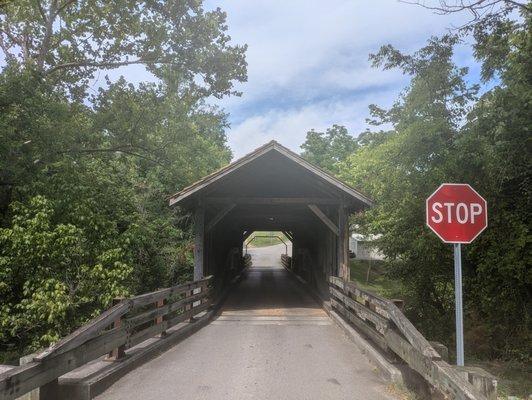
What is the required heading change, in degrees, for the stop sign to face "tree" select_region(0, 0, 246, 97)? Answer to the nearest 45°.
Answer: approximately 135° to its right

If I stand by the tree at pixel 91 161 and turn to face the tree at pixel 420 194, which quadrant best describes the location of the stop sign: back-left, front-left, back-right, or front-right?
front-right

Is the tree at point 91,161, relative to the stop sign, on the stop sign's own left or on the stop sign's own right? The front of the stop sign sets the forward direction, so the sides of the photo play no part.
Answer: on the stop sign's own right

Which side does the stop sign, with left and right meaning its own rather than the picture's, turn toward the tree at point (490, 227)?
back

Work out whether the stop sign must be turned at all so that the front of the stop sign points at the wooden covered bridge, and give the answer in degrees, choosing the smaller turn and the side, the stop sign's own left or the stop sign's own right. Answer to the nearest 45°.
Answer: approximately 90° to the stop sign's own right

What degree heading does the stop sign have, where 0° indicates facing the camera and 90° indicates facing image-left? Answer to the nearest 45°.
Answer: approximately 0°
